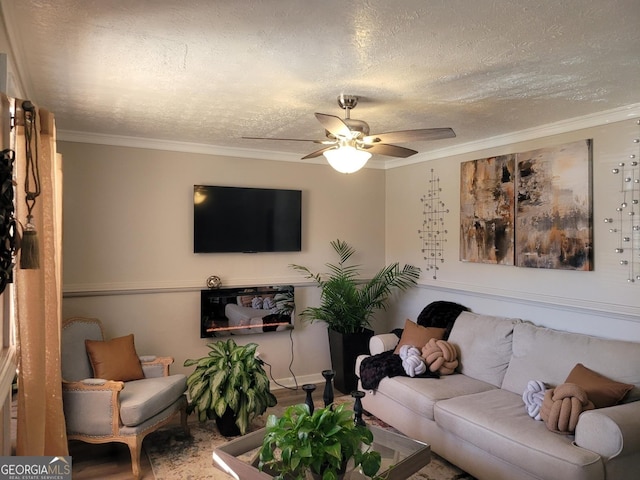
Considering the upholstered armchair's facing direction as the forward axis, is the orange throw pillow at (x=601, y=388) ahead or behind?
ahead

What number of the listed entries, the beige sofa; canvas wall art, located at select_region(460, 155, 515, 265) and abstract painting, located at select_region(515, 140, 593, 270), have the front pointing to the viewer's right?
0

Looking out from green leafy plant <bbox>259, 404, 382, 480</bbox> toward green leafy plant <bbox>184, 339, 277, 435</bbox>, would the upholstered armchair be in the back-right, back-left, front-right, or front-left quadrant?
front-left

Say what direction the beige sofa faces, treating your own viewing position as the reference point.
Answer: facing the viewer and to the left of the viewer

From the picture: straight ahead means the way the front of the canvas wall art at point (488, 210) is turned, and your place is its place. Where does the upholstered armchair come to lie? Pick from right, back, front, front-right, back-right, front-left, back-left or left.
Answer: front

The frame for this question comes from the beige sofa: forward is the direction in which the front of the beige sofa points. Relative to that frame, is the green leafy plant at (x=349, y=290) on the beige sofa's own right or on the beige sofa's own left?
on the beige sofa's own right

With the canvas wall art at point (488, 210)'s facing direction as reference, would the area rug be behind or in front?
in front

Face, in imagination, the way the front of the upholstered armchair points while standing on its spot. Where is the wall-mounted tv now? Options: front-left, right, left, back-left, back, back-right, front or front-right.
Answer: left

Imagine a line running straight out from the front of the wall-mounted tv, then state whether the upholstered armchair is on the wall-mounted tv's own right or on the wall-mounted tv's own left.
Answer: on the wall-mounted tv's own right

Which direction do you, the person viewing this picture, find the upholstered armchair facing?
facing the viewer and to the right of the viewer

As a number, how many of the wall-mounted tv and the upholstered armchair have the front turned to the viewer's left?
0
